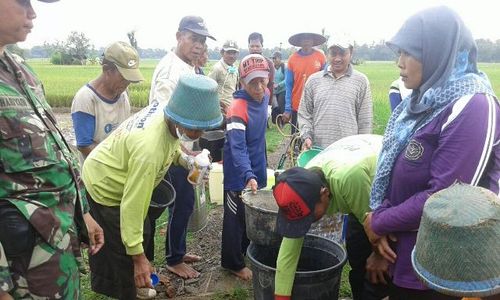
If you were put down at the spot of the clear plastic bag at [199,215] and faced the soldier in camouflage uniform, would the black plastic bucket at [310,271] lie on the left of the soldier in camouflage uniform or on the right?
left

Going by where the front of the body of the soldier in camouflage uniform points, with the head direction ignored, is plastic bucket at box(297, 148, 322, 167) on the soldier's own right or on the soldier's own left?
on the soldier's own left

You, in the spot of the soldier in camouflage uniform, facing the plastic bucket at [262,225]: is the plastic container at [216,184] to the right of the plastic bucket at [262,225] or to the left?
left

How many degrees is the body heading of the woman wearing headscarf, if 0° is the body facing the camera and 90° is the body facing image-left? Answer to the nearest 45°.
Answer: approximately 45°

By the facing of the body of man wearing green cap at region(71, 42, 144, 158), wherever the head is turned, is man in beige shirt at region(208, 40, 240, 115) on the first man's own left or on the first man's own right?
on the first man's own left

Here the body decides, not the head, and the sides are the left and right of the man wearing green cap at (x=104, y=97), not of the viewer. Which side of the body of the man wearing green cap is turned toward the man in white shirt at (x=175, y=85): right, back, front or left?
left

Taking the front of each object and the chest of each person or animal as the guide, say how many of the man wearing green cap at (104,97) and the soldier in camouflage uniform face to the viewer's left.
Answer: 0

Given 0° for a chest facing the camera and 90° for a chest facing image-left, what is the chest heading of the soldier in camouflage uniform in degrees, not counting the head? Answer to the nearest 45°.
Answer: approximately 315°

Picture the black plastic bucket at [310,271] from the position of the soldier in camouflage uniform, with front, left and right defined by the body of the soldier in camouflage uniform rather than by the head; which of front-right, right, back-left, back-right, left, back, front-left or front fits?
front-left

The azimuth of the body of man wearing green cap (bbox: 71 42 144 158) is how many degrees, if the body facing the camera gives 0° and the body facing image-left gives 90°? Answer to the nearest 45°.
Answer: approximately 315°

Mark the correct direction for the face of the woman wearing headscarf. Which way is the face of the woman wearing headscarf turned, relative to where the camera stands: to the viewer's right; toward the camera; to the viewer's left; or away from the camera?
to the viewer's left

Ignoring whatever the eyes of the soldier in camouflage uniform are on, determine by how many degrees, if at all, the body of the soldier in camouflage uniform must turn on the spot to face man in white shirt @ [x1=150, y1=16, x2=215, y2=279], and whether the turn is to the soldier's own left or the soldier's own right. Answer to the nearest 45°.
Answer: approximately 90° to the soldier's own left

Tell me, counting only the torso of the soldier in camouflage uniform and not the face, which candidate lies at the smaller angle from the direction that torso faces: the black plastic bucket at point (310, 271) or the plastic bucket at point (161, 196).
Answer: the black plastic bucket

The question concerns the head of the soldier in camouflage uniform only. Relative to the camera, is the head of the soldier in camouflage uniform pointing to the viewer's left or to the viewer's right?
to the viewer's right
